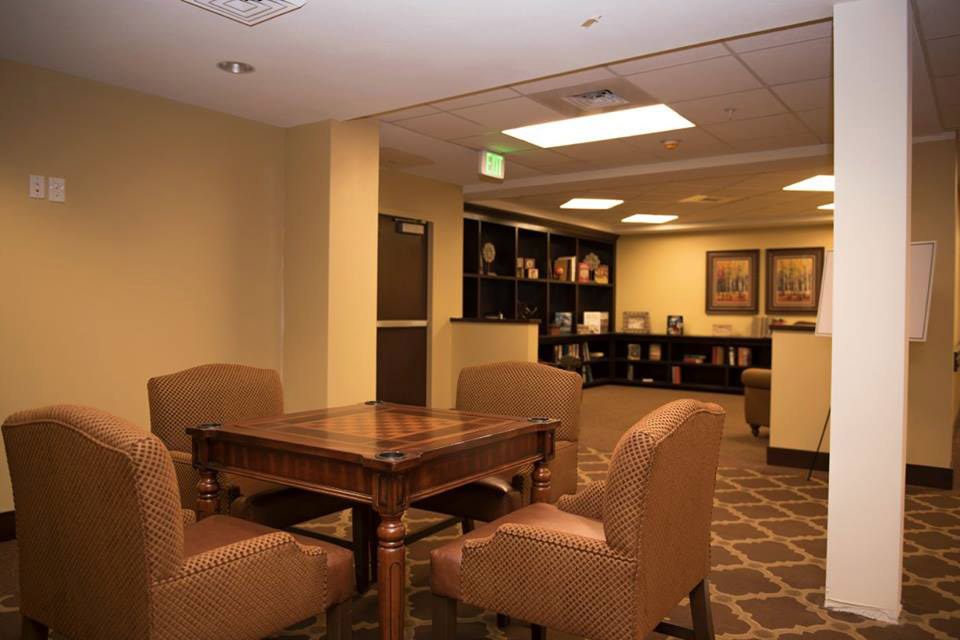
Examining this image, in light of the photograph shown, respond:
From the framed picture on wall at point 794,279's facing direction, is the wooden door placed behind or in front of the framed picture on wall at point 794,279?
in front

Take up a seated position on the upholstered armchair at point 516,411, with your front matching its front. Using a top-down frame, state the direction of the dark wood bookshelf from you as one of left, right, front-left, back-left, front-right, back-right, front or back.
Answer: back-right

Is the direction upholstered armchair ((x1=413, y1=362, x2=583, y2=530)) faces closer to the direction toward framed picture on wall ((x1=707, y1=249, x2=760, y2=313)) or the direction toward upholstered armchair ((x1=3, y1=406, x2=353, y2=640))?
the upholstered armchair

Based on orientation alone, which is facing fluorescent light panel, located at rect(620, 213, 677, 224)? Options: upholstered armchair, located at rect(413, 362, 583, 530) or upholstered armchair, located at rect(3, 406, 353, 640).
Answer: upholstered armchair, located at rect(3, 406, 353, 640)

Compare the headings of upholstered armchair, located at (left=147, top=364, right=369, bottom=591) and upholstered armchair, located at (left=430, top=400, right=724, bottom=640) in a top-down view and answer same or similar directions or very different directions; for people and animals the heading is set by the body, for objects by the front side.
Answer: very different directions

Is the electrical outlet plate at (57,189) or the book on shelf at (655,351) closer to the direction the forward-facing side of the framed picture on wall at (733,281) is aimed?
the electrical outlet plate

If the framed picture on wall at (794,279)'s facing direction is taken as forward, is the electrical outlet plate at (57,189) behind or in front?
in front

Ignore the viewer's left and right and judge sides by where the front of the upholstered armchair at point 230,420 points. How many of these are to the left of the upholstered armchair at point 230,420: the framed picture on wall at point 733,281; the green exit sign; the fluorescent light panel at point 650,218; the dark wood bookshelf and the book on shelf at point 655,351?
5

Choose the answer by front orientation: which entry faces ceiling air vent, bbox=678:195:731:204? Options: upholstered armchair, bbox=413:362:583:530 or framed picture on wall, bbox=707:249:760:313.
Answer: the framed picture on wall

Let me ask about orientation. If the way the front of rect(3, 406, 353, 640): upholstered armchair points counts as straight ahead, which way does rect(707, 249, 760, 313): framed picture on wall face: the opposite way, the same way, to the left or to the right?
the opposite way

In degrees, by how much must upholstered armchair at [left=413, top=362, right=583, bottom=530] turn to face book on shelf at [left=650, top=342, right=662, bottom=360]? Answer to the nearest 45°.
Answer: approximately 135° to its right

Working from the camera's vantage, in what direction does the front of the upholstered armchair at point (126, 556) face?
facing away from the viewer and to the right of the viewer

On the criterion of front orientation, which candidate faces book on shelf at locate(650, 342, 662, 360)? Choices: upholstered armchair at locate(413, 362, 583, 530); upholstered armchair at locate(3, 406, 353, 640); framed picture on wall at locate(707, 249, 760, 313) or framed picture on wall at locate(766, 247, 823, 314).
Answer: upholstered armchair at locate(3, 406, 353, 640)

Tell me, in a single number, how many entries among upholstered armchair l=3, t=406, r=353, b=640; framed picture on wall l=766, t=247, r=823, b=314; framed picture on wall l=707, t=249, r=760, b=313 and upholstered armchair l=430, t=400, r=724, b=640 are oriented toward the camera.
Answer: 2

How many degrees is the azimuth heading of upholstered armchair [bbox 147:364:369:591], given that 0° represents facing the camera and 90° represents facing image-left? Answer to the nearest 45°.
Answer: approximately 315°

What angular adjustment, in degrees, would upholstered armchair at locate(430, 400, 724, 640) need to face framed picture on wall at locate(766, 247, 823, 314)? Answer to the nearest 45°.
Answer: approximately 45° to its right

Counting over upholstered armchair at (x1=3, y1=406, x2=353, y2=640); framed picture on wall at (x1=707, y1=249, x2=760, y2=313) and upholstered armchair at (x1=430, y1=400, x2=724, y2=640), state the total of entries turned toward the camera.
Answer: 1
